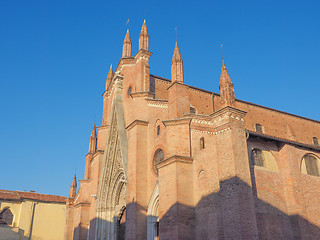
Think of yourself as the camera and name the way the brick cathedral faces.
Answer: facing the viewer and to the left of the viewer
